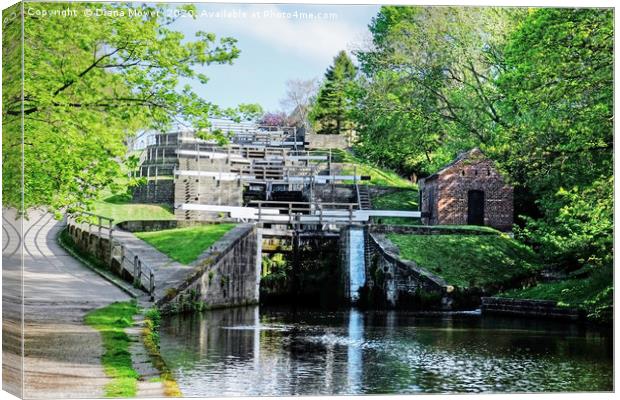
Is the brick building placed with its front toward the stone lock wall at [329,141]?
no

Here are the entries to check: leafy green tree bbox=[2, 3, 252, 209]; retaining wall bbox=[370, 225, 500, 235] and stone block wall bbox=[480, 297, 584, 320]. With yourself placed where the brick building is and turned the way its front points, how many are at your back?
0

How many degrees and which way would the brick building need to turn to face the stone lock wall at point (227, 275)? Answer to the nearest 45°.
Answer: approximately 45° to its right

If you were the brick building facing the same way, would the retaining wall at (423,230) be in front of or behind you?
in front

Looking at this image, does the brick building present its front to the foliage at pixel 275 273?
no

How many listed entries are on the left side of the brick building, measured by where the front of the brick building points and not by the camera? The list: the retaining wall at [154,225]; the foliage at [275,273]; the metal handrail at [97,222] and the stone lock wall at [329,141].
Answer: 0

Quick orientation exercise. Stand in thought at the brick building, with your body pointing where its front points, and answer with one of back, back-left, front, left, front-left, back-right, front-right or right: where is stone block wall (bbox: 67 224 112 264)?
front-right

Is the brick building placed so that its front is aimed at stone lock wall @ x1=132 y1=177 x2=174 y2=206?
no

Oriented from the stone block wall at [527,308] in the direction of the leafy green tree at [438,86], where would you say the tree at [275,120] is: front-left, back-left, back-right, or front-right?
front-left

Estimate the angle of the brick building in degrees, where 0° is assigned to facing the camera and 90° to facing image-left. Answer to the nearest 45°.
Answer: approximately 0°

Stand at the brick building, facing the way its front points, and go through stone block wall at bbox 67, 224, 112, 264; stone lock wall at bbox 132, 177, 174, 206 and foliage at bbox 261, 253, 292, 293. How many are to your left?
0

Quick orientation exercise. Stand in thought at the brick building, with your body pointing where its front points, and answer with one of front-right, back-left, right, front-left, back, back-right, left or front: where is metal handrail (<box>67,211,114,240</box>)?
front-right
